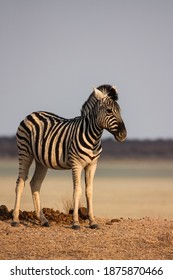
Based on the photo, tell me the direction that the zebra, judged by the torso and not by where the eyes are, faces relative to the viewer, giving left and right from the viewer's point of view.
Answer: facing the viewer and to the right of the viewer
